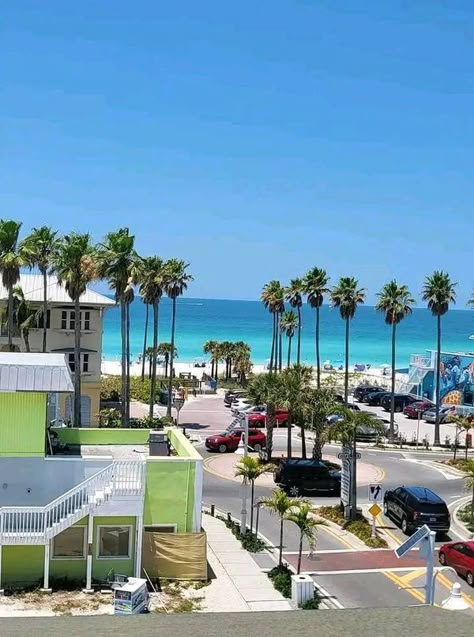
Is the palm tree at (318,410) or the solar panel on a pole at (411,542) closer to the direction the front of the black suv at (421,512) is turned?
the palm tree

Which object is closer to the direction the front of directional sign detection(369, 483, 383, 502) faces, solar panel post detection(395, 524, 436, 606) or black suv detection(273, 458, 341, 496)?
the solar panel post

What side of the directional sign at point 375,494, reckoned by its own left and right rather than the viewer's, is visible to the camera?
front

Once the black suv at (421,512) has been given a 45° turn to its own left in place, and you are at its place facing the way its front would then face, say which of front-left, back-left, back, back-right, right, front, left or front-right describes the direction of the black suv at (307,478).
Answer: front-right

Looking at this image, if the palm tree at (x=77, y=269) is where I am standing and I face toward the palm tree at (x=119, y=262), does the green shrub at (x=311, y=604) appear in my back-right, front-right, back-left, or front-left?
front-right

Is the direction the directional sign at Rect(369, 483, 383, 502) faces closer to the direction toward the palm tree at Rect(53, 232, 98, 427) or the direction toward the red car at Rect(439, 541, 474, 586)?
the red car

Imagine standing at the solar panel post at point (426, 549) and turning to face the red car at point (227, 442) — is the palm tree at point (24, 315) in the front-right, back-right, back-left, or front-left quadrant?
front-left

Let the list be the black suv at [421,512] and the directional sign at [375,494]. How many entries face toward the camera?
1

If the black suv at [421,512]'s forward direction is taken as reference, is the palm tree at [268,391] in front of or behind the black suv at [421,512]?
in front

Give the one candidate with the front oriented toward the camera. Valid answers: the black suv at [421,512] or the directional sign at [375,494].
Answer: the directional sign

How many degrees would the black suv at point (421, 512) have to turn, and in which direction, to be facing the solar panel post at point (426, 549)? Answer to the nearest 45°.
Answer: approximately 135° to its left

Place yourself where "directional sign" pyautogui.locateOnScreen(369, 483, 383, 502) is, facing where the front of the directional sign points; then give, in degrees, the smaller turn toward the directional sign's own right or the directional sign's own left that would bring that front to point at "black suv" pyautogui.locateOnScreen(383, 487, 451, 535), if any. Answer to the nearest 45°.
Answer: approximately 135° to the directional sign's own left

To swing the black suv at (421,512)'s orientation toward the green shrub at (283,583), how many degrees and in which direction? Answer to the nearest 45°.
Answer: approximately 90° to its left

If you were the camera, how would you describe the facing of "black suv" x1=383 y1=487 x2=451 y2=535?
facing away from the viewer and to the left of the viewer

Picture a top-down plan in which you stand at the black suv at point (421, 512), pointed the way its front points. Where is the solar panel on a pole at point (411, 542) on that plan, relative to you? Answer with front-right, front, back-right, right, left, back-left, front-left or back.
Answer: back-left
